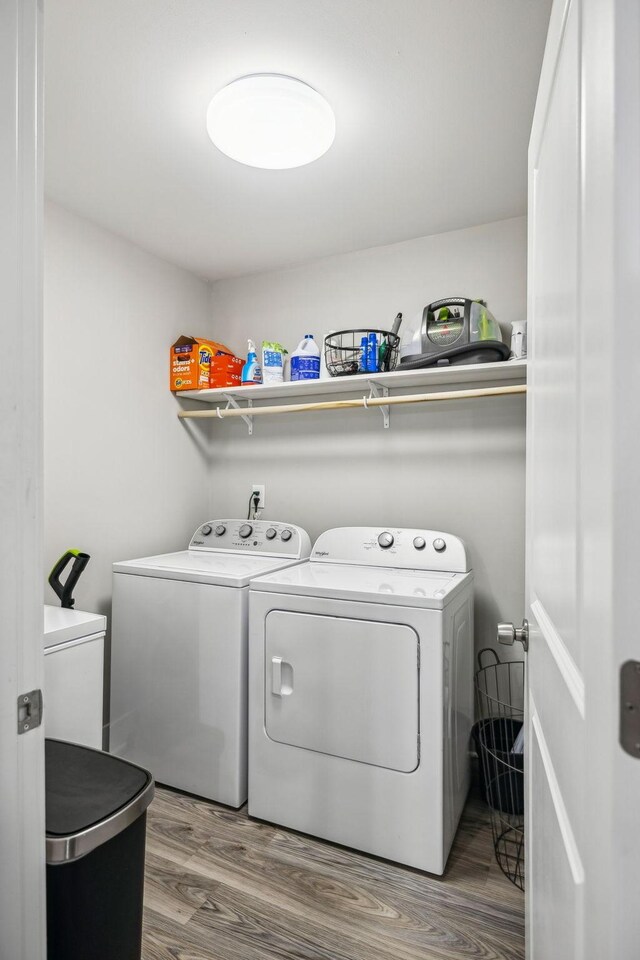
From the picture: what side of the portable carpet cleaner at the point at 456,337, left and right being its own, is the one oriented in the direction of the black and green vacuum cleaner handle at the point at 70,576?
right

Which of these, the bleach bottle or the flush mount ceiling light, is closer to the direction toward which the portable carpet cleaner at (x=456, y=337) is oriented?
the flush mount ceiling light

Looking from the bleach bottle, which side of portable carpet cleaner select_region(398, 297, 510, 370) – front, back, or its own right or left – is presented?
right
